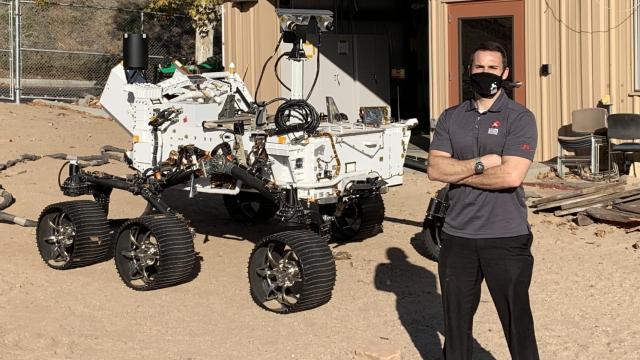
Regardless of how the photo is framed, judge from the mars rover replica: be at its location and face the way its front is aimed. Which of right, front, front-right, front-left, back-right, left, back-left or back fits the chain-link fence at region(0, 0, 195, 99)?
back-left

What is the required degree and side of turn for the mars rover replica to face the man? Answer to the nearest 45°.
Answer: approximately 45° to its right

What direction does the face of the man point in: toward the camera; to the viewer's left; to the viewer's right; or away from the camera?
toward the camera

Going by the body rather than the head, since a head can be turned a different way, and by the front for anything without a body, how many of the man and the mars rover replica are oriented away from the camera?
0

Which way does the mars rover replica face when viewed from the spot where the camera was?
facing the viewer and to the right of the viewer

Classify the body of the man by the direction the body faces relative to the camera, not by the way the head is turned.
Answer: toward the camera

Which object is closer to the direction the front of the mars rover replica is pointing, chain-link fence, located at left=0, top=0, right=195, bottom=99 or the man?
the man

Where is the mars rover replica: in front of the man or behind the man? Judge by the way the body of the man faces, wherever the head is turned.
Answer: behind

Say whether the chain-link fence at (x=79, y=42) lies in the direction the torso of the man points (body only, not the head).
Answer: no
